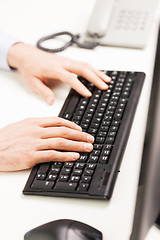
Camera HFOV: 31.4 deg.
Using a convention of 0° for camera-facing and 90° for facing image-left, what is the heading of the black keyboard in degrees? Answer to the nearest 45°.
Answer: approximately 90°
